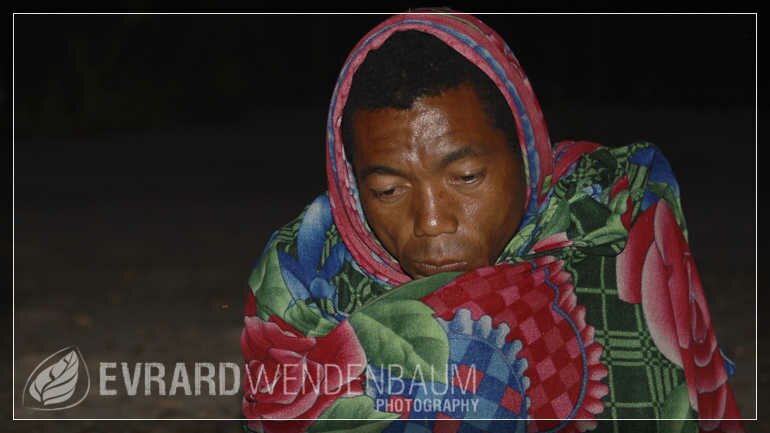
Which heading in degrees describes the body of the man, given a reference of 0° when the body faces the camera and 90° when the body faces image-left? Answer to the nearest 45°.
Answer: approximately 0°
